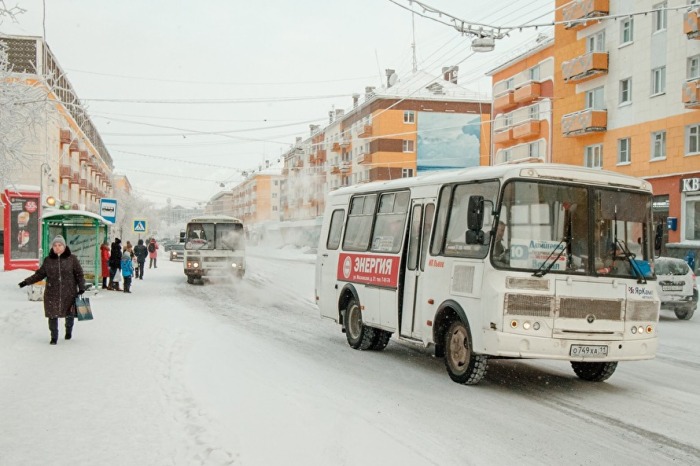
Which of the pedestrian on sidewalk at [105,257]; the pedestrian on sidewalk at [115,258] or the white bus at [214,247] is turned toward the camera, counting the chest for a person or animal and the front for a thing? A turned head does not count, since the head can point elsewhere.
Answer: the white bus

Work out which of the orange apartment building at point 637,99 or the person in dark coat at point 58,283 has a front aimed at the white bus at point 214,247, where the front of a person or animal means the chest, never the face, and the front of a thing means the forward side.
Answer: the orange apartment building

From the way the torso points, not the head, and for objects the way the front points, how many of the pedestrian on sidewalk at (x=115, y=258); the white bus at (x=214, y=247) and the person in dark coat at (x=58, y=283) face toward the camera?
2

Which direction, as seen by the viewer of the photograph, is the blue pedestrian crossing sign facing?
facing the viewer

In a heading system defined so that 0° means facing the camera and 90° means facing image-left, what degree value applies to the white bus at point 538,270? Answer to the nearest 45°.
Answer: approximately 315°

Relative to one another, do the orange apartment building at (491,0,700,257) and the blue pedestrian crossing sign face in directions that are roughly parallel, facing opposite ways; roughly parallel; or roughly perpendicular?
roughly perpendicular

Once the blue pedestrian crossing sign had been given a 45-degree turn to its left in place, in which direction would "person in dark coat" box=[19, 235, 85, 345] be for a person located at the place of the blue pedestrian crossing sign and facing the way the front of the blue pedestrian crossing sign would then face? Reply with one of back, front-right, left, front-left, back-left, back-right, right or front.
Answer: front-right

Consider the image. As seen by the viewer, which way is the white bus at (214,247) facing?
toward the camera
